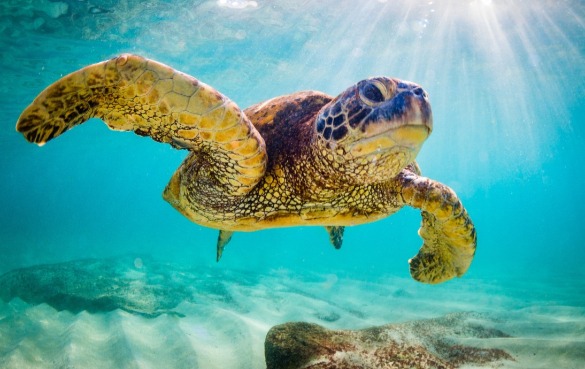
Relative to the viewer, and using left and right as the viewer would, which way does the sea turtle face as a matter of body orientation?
facing the viewer and to the right of the viewer

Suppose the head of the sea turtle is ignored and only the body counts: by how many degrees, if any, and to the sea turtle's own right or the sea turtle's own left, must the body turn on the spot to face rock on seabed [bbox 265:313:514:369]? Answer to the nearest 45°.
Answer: approximately 45° to the sea turtle's own left
